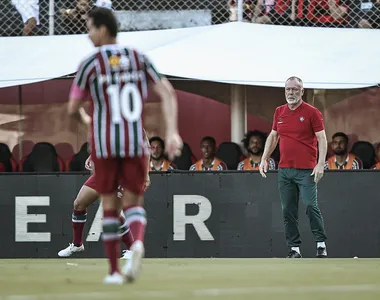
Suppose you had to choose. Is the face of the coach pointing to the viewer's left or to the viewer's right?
to the viewer's left

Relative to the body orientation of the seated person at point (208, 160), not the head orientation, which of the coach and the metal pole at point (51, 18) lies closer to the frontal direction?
the coach

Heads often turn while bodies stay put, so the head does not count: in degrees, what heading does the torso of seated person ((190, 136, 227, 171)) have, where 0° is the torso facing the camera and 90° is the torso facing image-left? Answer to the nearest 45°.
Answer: approximately 0°

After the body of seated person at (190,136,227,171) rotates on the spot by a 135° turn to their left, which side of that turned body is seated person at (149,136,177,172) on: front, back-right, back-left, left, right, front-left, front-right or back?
back-left

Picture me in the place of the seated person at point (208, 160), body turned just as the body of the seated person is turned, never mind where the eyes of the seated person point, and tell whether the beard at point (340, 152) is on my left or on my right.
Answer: on my left

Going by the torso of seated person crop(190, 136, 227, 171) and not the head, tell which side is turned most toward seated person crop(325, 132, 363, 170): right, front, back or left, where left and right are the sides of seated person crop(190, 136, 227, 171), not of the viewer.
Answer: left

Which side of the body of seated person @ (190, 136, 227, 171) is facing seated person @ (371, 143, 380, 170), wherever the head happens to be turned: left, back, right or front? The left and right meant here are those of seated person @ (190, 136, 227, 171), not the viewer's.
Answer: left

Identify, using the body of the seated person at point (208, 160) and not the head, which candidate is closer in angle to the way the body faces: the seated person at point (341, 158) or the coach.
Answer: the coach

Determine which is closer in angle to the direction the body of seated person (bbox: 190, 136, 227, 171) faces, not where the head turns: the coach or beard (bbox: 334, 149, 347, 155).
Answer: the coach

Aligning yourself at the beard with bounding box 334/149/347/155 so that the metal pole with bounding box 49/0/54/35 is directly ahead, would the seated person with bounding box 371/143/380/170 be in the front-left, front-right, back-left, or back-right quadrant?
back-right
